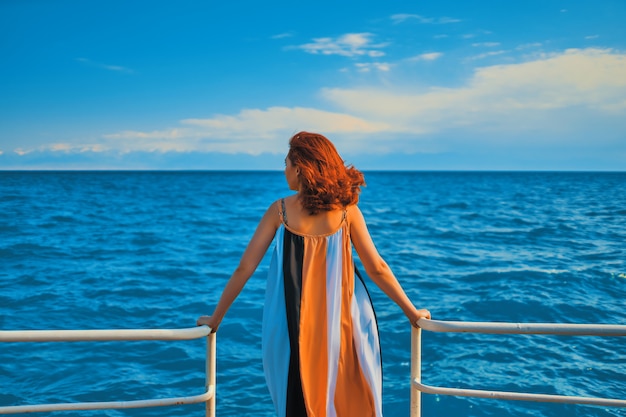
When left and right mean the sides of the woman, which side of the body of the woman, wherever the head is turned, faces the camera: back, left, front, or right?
back

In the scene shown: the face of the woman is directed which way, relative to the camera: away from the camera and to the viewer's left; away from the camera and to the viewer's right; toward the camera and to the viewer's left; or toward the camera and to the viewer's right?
away from the camera and to the viewer's left
